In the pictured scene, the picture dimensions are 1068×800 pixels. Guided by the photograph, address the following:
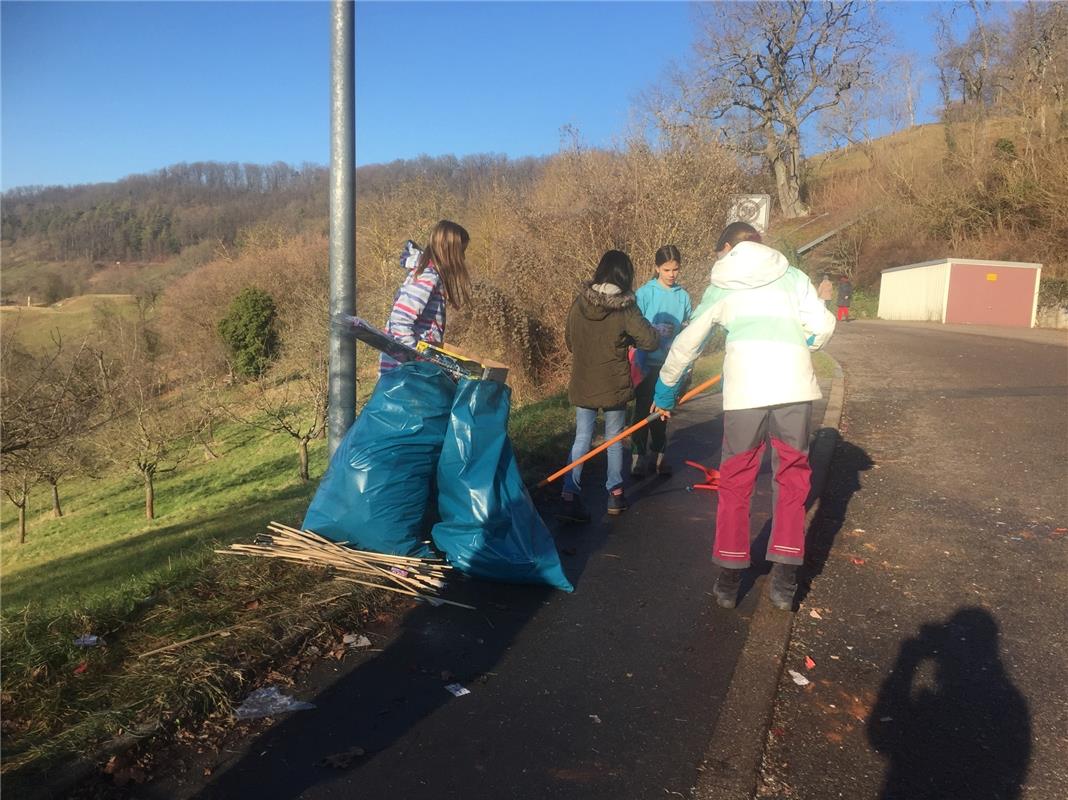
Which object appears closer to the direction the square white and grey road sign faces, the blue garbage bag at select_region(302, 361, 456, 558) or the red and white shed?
the blue garbage bag

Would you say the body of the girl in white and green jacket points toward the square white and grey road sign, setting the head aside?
yes

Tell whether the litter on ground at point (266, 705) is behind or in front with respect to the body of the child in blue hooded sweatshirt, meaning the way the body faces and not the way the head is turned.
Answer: in front

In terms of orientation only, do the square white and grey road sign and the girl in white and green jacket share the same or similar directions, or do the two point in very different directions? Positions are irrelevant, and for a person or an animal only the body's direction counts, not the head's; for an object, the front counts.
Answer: very different directions

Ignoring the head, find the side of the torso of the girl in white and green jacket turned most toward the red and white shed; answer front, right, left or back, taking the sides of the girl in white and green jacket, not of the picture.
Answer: front

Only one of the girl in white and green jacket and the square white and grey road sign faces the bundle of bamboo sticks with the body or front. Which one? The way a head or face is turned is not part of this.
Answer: the square white and grey road sign

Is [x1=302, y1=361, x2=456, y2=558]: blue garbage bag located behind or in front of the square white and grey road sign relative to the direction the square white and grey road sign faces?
in front

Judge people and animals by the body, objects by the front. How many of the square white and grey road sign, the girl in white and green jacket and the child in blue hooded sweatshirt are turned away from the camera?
1

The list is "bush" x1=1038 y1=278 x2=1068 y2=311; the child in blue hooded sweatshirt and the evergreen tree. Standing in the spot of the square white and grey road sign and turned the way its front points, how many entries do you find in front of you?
1

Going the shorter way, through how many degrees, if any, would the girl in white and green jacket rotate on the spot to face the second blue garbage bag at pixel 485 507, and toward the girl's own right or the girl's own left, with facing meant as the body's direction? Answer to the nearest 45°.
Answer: approximately 90° to the girl's own left

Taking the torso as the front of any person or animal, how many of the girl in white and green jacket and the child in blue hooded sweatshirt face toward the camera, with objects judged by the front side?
1

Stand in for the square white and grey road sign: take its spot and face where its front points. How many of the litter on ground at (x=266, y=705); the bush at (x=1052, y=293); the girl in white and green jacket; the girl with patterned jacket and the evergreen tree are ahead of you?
3

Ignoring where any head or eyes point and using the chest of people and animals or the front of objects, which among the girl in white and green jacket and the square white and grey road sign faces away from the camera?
the girl in white and green jacket

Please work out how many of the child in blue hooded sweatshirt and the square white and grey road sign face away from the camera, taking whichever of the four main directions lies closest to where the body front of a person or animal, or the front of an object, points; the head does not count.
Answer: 0

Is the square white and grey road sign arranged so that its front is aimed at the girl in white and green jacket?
yes

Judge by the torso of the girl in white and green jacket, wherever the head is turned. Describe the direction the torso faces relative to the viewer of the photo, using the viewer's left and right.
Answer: facing away from the viewer
